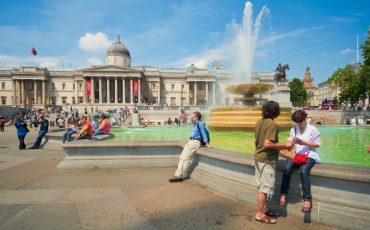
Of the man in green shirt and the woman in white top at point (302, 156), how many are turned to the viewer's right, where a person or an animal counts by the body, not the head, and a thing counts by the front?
1

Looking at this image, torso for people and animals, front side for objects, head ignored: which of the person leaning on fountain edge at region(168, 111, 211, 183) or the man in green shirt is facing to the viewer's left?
the person leaning on fountain edge

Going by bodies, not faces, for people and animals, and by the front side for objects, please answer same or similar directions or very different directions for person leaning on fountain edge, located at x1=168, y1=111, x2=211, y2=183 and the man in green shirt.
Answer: very different directions

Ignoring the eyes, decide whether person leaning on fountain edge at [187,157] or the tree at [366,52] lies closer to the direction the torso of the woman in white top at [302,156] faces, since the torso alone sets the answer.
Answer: the person leaning on fountain edge

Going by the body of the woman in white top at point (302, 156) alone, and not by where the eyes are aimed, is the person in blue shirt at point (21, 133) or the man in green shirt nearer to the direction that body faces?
the man in green shirt

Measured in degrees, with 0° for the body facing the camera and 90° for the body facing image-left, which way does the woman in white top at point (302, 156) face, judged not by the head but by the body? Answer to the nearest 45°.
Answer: approximately 45°

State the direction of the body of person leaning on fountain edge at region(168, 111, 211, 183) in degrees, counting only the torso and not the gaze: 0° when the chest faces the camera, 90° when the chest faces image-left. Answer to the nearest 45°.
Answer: approximately 90°
